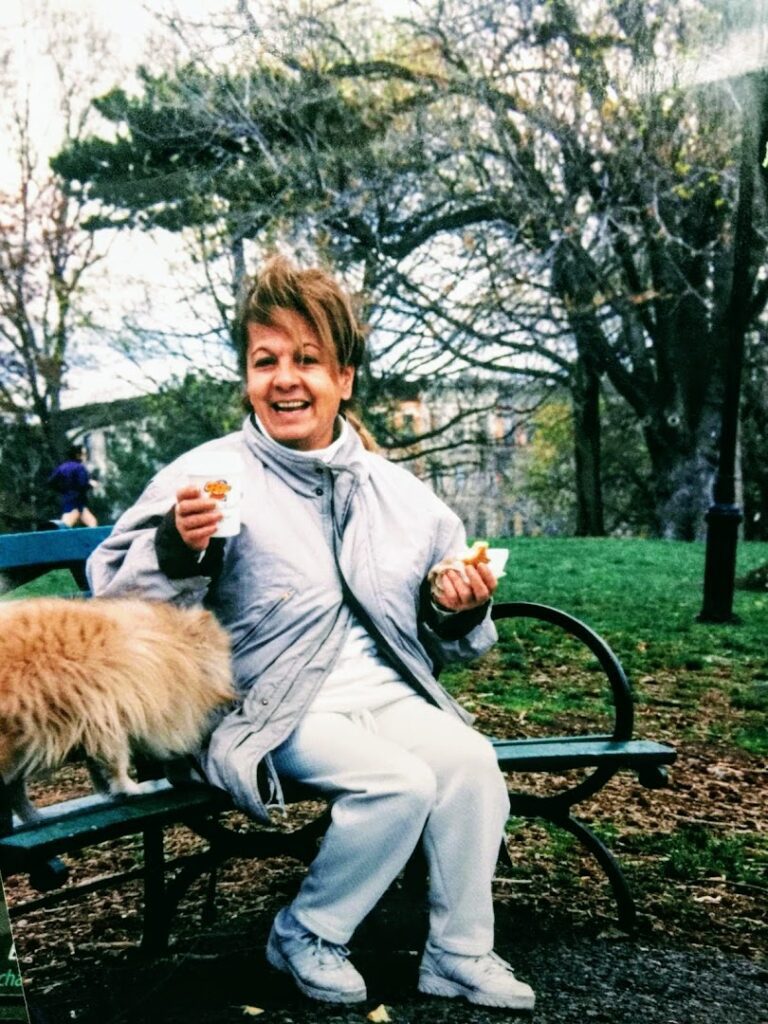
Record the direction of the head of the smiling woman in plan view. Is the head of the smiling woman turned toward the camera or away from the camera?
toward the camera

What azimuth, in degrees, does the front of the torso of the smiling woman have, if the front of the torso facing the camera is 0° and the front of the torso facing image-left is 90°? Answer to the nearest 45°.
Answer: approximately 315°

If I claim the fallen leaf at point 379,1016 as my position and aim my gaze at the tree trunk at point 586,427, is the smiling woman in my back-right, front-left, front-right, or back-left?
front-left

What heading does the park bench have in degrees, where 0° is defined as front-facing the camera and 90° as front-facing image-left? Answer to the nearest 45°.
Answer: approximately 315°

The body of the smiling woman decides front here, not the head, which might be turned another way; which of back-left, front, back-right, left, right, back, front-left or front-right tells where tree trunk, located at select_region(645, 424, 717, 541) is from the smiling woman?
left

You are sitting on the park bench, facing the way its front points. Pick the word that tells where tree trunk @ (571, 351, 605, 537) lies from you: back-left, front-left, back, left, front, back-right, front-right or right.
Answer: left

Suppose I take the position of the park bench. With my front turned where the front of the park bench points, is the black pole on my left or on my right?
on my left
